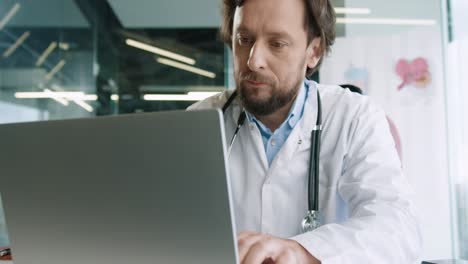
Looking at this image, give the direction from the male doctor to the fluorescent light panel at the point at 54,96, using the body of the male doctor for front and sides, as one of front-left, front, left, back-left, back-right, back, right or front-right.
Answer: right

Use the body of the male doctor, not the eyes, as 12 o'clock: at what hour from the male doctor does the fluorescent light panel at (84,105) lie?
The fluorescent light panel is roughly at 3 o'clock from the male doctor.

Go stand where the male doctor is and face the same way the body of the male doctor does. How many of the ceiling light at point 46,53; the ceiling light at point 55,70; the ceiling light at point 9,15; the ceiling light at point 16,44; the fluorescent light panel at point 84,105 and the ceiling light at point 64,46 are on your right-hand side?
6

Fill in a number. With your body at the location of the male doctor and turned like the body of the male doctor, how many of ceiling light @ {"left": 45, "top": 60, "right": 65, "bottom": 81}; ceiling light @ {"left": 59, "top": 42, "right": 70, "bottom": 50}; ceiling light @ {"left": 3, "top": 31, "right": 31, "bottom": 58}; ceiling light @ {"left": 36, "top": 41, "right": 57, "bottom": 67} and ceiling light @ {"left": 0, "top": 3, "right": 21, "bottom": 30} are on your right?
5

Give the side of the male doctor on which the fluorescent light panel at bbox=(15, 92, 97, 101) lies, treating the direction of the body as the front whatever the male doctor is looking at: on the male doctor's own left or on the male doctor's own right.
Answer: on the male doctor's own right

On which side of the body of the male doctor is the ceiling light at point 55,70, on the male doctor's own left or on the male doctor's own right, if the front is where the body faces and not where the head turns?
on the male doctor's own right

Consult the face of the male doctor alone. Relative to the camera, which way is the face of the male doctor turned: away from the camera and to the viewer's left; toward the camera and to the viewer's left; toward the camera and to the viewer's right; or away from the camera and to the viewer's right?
toward the camera and to the viewer's left

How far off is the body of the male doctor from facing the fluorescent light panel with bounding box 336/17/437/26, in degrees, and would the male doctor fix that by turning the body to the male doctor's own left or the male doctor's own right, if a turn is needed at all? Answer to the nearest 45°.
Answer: approximately 135° to the male doctor's own right

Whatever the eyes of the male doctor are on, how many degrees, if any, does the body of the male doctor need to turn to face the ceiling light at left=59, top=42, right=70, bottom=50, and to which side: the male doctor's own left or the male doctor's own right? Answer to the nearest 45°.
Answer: approximately 90° to the male doctor's own right

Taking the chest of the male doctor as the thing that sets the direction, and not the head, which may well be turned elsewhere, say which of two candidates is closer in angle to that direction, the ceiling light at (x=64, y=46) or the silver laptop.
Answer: the silver laptop

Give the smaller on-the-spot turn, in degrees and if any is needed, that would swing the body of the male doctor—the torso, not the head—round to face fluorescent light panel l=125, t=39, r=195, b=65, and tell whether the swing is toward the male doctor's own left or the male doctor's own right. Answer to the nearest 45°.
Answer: approximately 90° to the male doctor's own right

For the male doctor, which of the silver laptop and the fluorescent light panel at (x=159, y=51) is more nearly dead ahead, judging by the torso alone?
the silver laptop

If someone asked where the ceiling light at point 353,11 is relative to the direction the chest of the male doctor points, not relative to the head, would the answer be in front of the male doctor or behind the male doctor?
behind

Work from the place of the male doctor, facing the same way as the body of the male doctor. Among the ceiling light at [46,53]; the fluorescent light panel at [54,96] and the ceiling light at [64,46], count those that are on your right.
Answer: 3
